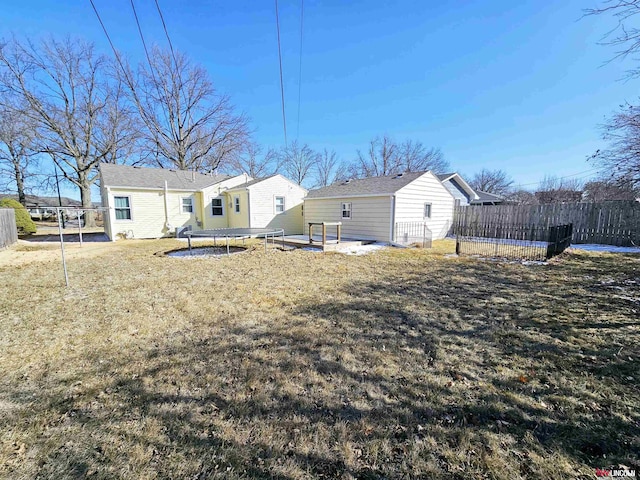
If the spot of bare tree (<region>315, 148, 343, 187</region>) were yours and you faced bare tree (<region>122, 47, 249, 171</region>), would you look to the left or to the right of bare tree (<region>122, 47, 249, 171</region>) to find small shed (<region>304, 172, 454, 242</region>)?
left

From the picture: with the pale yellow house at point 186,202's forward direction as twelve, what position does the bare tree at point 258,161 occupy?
The bare tree is roughly at 1 o'clock from the pale yellow house.

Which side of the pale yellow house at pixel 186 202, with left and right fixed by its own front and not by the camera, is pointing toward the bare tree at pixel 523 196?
right

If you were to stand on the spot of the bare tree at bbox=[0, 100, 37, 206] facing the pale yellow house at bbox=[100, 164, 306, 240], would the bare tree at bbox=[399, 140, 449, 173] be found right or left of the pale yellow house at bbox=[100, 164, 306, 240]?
left

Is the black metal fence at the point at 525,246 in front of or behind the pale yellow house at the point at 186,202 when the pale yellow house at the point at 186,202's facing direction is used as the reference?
behind

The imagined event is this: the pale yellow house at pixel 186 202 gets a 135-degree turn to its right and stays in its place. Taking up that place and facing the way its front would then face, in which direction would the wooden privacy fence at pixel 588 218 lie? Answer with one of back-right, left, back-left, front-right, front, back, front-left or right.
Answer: front

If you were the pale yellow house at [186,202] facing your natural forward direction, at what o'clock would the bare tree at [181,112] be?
The bare tree is roughly at 12 o'clock from the pale yellow house.

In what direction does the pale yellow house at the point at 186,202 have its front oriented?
away from the camera
